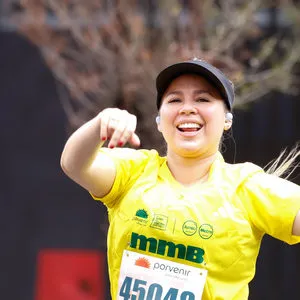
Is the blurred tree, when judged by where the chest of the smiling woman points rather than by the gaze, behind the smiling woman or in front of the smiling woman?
behind

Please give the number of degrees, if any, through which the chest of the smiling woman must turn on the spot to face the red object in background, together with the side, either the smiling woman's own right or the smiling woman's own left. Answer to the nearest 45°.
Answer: approximately 180°

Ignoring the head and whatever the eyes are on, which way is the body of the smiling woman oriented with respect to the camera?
toward the camera
